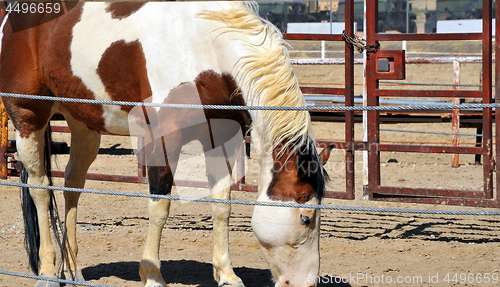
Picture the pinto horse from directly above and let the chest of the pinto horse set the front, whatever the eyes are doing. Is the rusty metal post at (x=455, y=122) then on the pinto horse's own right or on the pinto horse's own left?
on the pinto horse's own left

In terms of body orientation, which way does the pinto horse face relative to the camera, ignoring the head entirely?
to the viewer's right

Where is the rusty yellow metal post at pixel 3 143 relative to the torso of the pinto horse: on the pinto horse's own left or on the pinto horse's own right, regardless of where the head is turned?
on the pinto horse's own left

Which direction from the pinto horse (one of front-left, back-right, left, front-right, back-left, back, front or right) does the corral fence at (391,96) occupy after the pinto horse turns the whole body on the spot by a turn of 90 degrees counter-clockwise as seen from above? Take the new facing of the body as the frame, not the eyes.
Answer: front-right
